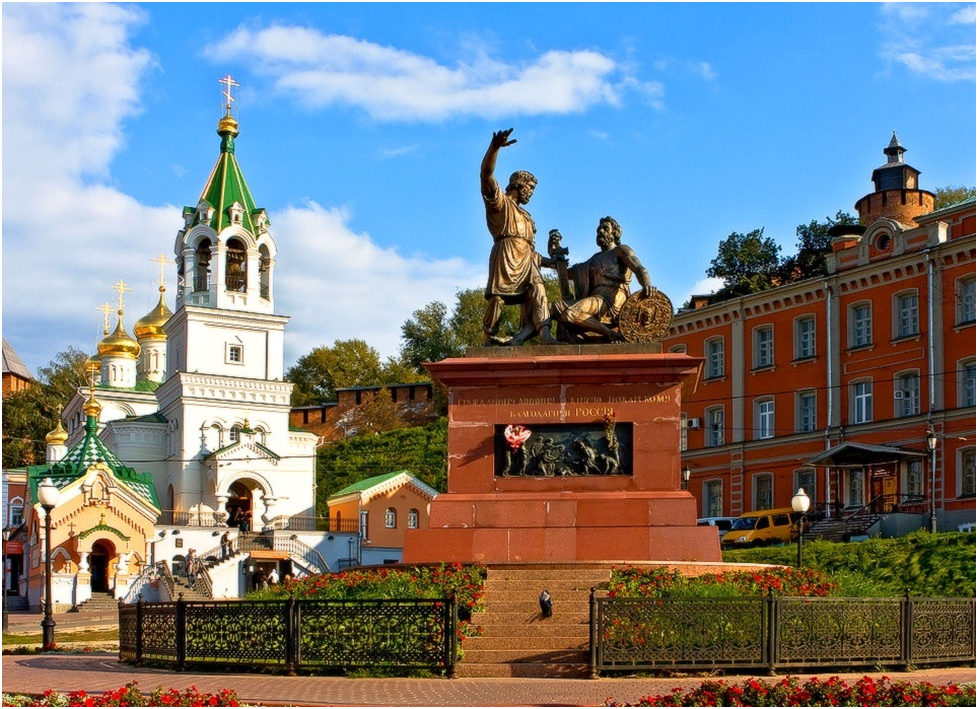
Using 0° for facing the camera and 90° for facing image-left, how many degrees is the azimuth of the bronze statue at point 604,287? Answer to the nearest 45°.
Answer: approximately 45°

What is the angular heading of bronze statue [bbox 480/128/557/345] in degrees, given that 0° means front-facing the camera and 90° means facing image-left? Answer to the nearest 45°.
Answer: approximately 315°

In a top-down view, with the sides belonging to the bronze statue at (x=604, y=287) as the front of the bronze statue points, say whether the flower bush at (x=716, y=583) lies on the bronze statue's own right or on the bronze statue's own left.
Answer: on the bronze statue's own left

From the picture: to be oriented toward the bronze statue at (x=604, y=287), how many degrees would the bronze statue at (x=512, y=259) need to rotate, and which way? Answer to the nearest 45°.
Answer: approximately 45° to its left

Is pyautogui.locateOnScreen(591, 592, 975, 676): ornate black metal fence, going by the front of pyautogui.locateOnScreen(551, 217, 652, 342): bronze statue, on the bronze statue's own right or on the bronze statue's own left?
on the bronze statue's own left
